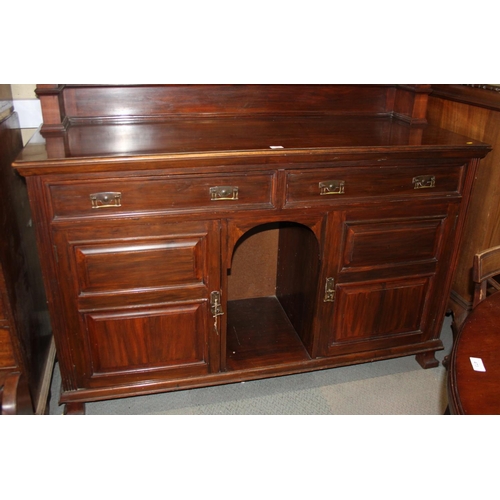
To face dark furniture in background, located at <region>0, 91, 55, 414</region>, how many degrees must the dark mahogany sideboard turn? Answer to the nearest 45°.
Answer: approximately 90° to its right

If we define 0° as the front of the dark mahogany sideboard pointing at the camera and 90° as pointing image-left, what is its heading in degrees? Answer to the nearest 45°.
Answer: approximately 0°

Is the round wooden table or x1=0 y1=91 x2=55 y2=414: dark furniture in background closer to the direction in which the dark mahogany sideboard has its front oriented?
the round wooden table

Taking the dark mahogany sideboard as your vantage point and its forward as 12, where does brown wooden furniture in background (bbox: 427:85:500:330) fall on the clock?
The brown wooden furniture in background is roughly at 8 o'clock from the dark mahogany sideboard.

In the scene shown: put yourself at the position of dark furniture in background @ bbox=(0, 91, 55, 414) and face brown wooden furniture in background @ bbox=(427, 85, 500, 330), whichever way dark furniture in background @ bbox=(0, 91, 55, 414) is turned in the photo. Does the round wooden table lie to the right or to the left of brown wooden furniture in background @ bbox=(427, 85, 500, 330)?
right

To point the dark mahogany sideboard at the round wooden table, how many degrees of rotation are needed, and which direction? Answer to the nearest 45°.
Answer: approximately 45° to its left

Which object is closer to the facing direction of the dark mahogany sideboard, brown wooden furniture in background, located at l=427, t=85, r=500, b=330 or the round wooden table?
the round wooden table
